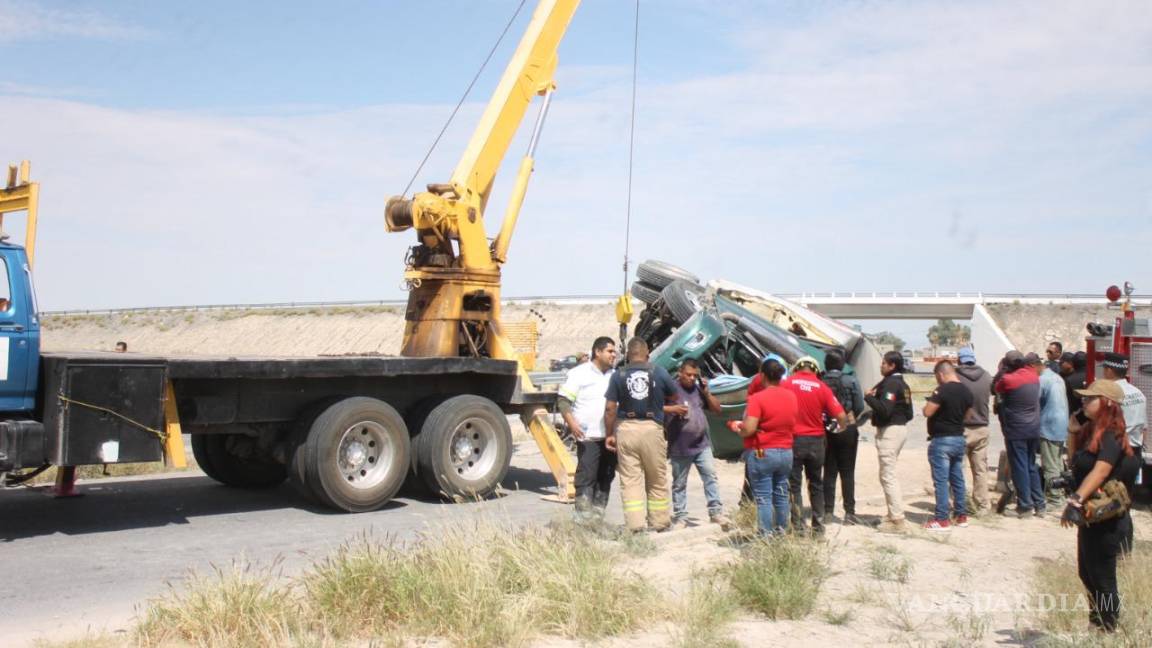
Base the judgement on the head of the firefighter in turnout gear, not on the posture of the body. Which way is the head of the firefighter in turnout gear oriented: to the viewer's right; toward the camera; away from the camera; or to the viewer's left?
away from the camera

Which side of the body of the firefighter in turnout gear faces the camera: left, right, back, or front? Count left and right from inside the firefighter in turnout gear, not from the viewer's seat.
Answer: back

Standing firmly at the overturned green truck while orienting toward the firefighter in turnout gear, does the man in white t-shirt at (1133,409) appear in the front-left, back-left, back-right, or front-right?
front-left

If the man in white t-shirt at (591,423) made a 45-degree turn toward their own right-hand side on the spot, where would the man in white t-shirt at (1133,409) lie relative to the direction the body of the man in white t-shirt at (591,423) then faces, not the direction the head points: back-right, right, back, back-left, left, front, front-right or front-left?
left

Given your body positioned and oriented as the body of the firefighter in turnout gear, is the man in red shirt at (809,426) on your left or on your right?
on your right

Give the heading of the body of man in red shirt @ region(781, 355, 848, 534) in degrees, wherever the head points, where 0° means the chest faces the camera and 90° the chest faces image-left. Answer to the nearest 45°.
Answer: approximately 180°

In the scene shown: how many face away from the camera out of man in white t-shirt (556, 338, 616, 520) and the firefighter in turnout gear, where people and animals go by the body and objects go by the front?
1

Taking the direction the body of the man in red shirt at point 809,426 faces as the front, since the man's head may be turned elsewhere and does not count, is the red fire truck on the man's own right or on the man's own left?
on the man's own right
